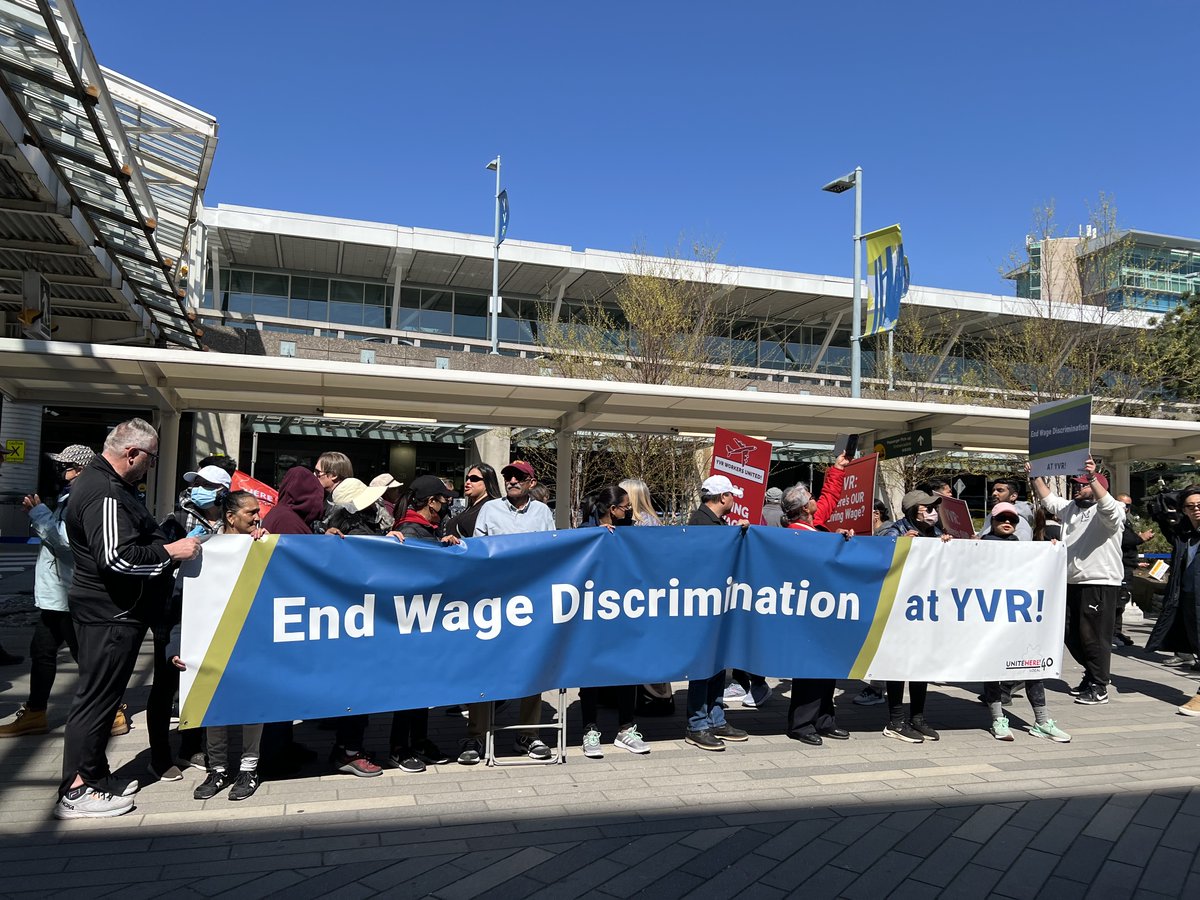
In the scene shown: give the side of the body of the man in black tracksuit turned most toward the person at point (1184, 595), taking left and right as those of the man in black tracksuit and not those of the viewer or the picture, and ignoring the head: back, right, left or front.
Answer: front

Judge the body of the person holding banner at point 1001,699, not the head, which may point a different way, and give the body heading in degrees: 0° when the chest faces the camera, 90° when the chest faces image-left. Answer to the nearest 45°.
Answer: approximately 315°

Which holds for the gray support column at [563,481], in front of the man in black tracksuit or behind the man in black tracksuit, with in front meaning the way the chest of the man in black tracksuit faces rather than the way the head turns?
in front

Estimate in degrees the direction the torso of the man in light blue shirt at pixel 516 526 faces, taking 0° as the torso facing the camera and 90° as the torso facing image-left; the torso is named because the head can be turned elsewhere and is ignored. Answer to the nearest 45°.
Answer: approximately 0°

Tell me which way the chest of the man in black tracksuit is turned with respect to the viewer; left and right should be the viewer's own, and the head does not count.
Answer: facing to the right of the viewer
